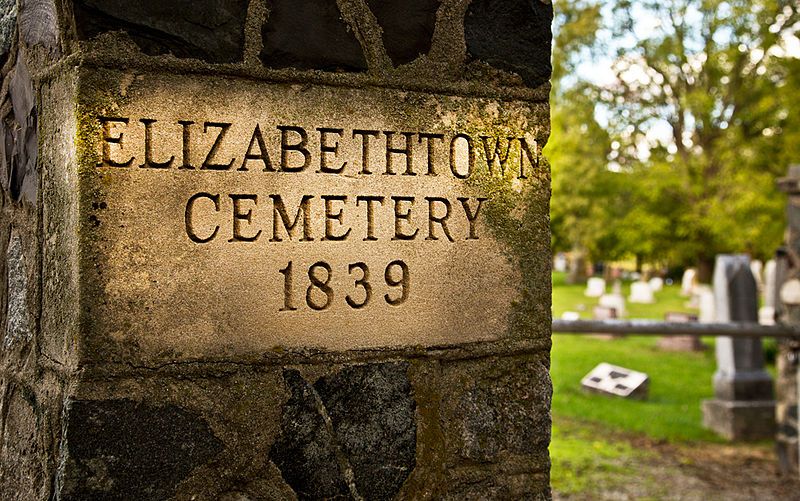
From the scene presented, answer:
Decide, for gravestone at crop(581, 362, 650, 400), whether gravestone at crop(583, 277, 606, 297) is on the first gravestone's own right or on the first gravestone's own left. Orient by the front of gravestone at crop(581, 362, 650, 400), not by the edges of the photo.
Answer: on the first gravestone's own right

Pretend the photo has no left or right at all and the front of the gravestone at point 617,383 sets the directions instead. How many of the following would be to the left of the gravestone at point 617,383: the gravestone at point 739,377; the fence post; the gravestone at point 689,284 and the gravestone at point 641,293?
2

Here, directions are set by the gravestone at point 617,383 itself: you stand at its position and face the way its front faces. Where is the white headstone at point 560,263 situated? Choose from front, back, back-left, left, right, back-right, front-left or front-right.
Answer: back-right

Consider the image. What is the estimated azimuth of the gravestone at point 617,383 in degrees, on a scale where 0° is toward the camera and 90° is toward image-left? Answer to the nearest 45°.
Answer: approximately 45°

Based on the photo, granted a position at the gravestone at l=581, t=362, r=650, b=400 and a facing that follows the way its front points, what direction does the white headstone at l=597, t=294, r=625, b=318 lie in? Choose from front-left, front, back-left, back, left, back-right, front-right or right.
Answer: back-right

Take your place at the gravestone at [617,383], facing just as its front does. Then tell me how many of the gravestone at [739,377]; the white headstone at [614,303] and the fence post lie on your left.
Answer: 2

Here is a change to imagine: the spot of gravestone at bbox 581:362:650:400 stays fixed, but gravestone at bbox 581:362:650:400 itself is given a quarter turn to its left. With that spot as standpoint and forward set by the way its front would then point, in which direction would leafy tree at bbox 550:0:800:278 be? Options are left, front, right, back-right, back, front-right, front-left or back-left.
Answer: back-left

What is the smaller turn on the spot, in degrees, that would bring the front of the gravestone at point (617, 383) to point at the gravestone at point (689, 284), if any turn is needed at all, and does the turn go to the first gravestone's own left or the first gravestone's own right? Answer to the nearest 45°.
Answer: approximately 135° to the first gravestone's own right
